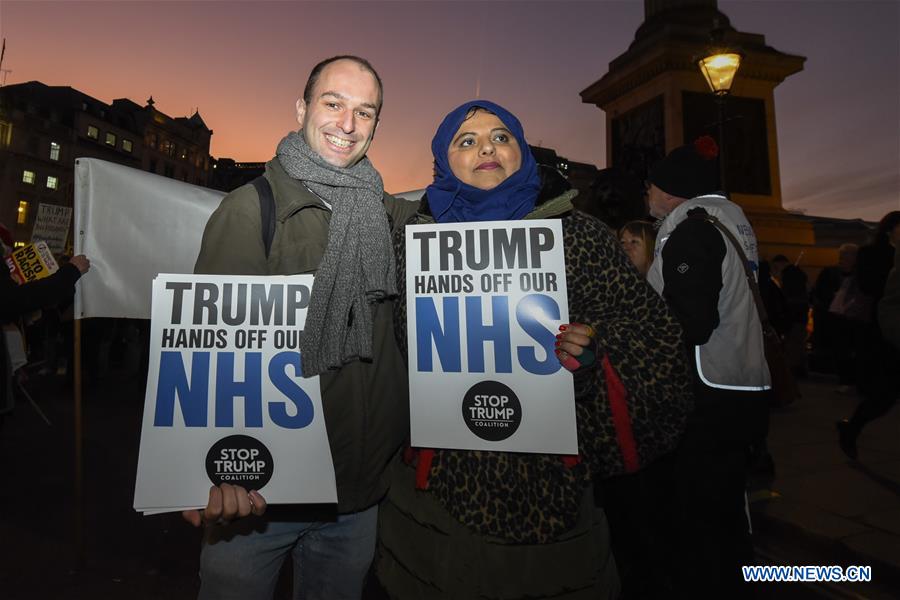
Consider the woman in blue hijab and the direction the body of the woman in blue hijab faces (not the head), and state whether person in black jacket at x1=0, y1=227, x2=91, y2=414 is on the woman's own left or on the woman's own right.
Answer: on the woman's own right

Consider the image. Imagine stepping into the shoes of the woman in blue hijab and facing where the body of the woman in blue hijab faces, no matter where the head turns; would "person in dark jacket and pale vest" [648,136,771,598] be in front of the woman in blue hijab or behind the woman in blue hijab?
behind

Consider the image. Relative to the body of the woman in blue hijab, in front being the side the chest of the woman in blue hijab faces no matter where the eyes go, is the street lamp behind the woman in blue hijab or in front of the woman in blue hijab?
behind

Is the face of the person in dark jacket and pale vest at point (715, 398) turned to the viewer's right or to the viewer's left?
to the viewer's left

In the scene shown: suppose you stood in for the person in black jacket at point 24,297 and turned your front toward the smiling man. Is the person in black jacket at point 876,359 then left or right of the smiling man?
left

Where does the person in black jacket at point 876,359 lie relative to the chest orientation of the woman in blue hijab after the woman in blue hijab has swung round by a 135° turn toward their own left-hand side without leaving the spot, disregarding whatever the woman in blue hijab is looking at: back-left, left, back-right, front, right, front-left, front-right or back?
front
